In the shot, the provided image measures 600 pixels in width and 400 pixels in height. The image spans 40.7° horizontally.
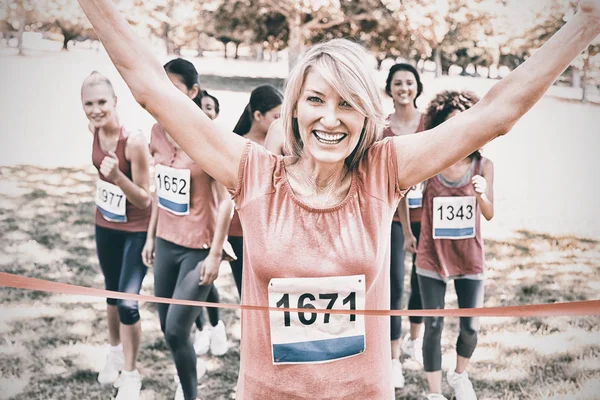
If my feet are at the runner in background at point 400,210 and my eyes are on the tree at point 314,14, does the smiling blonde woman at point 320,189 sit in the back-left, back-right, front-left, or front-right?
back-left

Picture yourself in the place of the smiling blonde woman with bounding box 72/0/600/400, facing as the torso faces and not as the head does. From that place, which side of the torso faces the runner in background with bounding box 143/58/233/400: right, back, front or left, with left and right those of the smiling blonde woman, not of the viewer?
back

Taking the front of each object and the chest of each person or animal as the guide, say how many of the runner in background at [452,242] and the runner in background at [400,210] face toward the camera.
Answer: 2

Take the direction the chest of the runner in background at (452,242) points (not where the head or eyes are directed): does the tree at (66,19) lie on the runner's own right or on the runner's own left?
on the runner's own right

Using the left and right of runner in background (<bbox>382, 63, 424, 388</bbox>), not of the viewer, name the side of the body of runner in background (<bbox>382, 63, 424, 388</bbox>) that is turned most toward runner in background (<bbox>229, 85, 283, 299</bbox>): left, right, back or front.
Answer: right

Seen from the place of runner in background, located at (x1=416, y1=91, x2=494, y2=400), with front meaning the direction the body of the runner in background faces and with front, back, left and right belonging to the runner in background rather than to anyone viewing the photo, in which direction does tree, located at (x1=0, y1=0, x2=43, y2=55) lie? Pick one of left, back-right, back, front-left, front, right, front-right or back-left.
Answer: back-right

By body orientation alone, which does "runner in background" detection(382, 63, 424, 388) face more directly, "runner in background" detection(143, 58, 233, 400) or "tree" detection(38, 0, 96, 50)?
the runner in background
